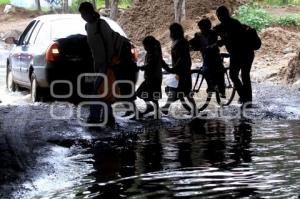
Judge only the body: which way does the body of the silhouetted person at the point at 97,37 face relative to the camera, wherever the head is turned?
to the viewer's left

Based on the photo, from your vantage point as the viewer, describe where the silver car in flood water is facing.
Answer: facing away from the viewer and to the left of the viewer

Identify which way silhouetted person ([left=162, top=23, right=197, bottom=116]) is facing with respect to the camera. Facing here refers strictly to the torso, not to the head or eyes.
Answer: to the viewer's left

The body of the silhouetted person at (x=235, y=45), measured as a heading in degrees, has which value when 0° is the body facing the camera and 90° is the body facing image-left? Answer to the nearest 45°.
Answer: approximately 90°

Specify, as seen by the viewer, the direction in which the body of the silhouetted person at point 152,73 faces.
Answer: to the viewer's left

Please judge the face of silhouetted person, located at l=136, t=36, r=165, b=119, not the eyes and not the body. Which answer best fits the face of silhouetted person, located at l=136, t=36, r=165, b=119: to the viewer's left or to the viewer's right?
to the viewer's left

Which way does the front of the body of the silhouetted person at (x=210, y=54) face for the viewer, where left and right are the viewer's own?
facing to the left of the viewer

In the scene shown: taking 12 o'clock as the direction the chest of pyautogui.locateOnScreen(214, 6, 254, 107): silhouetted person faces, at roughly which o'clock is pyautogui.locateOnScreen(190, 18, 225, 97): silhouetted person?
pyautogui.locateOnScreen(190, 18, 225, 97): silhouetted person is roughly at 11 o'clock from pyautogui.locateOnScreen(214, 6, 254, 107): silhouetted person.
